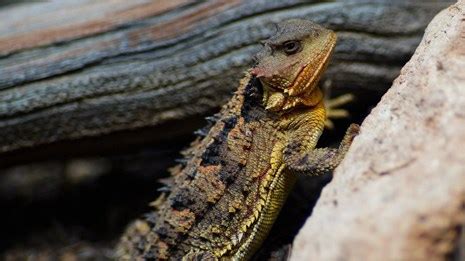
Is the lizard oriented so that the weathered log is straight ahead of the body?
no

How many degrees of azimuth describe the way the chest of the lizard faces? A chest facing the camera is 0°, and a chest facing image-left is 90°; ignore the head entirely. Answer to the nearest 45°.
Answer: approximately 270°

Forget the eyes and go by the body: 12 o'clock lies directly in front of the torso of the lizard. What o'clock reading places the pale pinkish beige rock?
The pale pinkish beige rock is roughly at 2 o'clock from the lizard.
